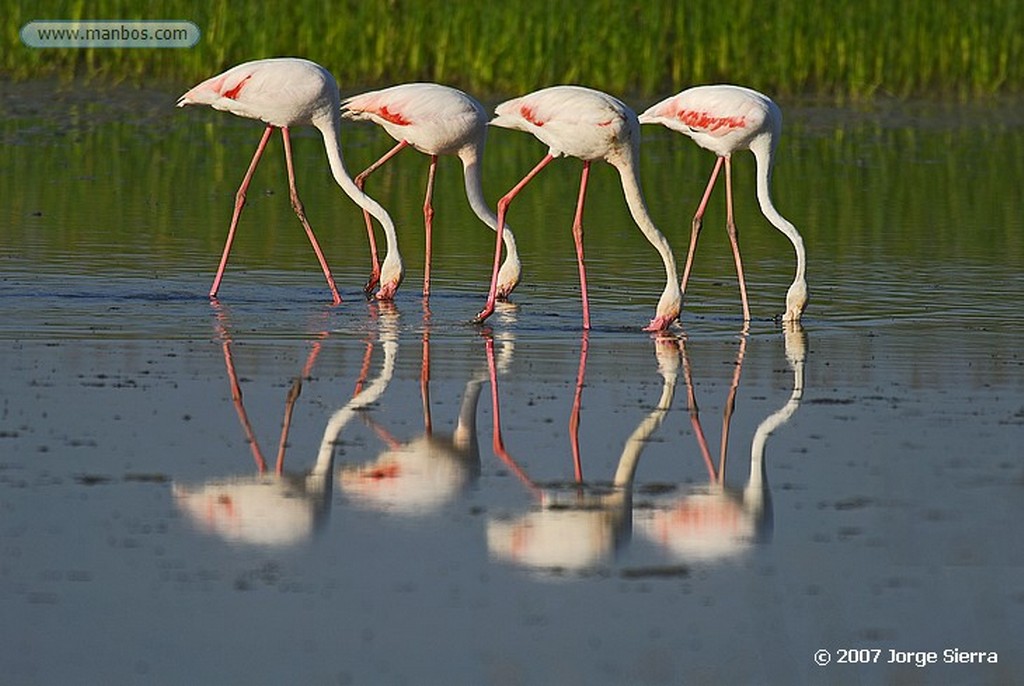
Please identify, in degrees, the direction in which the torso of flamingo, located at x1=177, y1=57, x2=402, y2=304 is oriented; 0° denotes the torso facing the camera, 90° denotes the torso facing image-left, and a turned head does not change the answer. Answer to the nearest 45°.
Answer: approximately 270°

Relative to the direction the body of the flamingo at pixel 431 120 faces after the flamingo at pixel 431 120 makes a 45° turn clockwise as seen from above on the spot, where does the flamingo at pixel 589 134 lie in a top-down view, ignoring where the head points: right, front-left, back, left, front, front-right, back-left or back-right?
front

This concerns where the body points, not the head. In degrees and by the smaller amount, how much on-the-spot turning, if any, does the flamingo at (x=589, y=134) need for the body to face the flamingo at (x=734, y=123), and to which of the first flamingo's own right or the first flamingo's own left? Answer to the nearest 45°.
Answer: approximately 45° to the first flamingo's own left

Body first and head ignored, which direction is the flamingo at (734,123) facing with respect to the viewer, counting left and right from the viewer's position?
facing to the right of the viewer

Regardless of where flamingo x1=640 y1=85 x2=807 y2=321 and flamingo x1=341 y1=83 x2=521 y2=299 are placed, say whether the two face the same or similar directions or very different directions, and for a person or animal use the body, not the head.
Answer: same or similar directions

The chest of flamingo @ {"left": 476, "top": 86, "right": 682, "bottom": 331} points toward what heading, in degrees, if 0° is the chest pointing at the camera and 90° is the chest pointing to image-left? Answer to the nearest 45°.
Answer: approximately 270°

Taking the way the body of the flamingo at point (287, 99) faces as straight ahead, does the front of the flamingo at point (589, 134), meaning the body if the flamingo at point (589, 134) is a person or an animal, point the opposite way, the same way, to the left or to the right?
the same way

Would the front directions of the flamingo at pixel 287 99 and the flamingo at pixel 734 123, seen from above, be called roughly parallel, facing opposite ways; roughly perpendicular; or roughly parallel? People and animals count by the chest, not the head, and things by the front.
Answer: roughly parallel

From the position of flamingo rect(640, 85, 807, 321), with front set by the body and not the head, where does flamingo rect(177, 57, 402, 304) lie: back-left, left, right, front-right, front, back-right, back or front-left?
back

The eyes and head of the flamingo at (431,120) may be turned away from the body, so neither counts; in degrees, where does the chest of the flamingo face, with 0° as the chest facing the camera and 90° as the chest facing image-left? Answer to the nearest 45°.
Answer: approximately 270°

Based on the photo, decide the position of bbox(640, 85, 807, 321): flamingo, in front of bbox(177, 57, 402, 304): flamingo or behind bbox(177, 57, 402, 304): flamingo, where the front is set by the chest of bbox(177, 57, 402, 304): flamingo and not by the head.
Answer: in front

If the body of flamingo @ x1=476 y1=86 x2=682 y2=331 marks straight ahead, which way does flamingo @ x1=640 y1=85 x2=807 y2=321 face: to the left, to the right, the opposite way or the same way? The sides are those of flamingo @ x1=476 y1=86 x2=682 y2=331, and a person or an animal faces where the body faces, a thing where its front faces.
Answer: the same way
